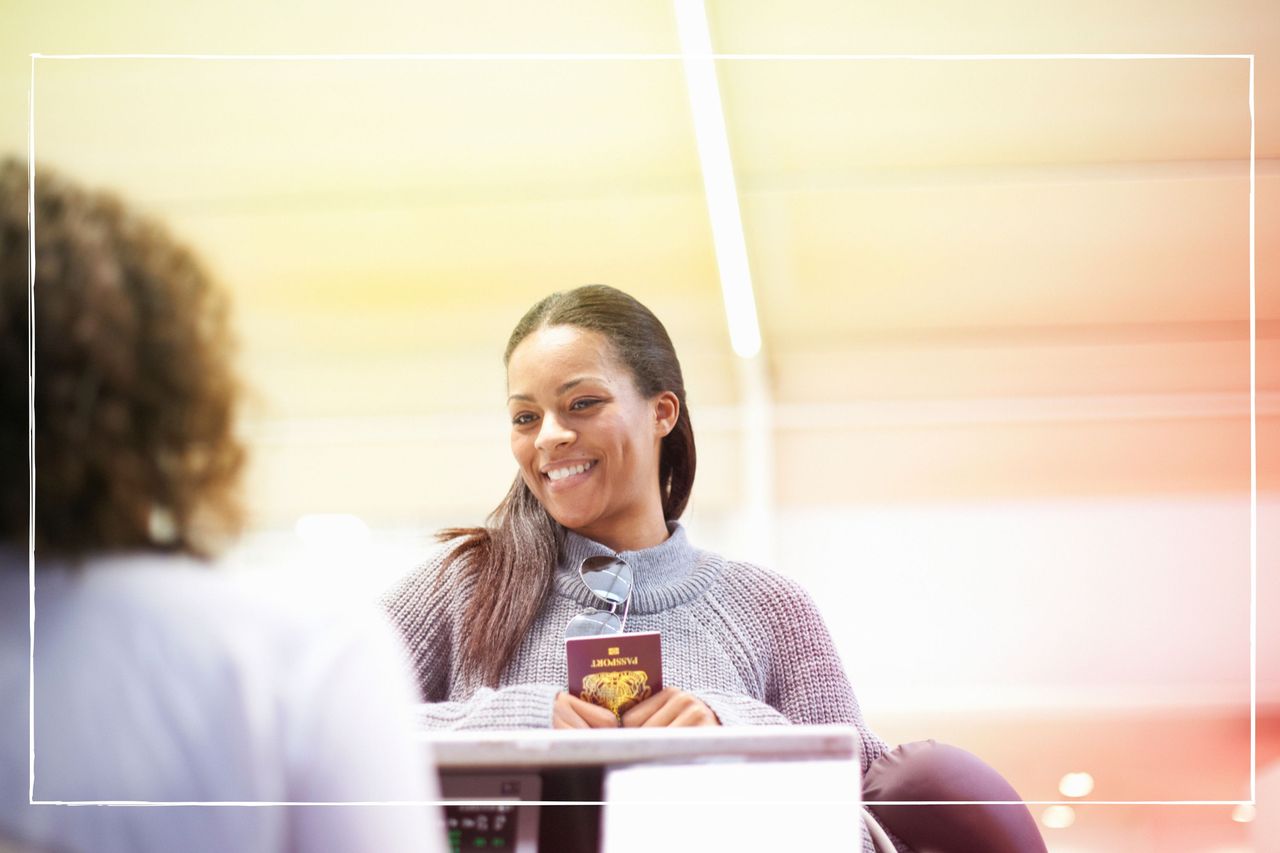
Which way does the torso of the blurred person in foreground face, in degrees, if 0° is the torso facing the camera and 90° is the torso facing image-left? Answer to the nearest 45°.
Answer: approximately 180°
